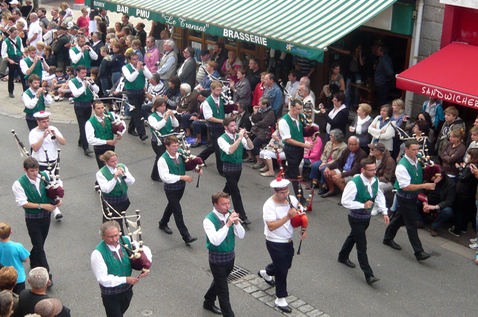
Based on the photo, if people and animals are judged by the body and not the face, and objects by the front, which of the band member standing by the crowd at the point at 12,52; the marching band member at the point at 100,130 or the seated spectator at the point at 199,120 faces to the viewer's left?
the seated spectator

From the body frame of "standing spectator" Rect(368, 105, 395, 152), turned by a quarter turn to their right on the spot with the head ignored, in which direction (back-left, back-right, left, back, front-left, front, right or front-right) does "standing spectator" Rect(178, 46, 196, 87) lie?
front

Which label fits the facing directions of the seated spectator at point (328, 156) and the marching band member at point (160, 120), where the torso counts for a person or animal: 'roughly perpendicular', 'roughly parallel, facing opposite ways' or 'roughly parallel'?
roughly perpendicular

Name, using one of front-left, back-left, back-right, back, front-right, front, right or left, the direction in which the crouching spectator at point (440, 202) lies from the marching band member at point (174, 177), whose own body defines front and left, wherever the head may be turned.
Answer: front-left

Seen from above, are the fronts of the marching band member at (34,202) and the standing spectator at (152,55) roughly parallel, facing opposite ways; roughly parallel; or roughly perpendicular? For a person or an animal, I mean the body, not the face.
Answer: roughly perpendicular

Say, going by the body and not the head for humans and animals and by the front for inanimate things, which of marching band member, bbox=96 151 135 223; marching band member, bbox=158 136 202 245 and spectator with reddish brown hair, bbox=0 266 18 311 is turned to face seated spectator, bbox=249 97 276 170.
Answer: spectator with reddish brown hair, bbox=0 266 18 311

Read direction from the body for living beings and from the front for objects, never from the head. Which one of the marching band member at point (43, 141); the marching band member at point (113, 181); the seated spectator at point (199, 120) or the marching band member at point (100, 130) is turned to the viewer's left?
the seated spectator

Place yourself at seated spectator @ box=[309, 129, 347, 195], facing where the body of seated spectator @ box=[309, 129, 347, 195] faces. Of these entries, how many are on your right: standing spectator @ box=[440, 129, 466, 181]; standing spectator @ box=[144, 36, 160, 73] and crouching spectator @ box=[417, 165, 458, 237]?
1

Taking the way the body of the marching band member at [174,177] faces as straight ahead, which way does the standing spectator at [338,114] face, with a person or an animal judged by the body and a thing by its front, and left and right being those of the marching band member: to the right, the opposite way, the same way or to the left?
to the right
